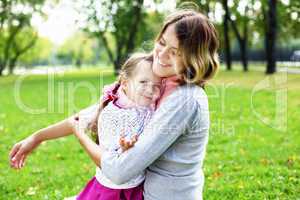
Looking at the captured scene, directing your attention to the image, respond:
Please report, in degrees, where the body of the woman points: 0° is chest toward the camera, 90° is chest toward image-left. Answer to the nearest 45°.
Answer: approximately 90°

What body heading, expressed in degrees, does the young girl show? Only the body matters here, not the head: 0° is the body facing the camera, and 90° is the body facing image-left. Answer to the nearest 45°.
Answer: approximately 315°
